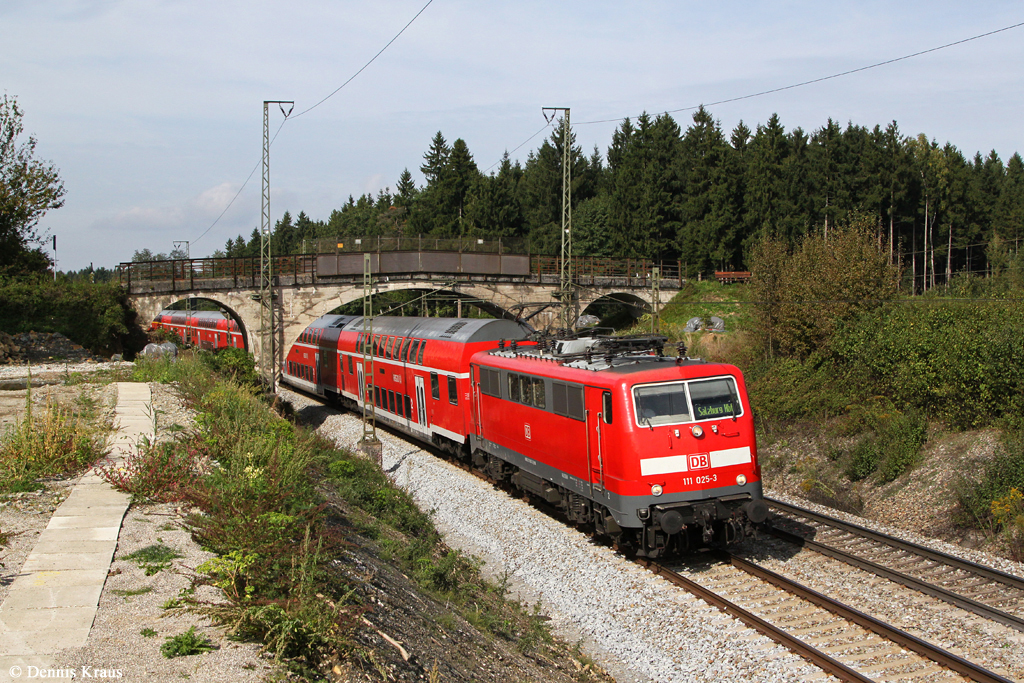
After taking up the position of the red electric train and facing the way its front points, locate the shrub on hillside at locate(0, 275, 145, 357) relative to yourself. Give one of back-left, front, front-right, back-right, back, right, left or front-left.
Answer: back

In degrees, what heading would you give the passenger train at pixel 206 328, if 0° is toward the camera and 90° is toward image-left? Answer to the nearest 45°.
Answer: approximately 315°

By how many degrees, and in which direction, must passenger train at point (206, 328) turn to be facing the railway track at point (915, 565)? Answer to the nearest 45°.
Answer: approximately 45° to its right

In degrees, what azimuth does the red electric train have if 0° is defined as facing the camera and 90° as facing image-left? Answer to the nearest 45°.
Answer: approximately 315°

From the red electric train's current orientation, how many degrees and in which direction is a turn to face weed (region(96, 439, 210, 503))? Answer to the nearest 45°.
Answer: approximately 135° to its right

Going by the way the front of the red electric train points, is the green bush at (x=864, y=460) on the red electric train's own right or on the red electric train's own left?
on the red electric train's own left

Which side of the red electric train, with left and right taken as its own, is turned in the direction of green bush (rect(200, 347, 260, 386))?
back
